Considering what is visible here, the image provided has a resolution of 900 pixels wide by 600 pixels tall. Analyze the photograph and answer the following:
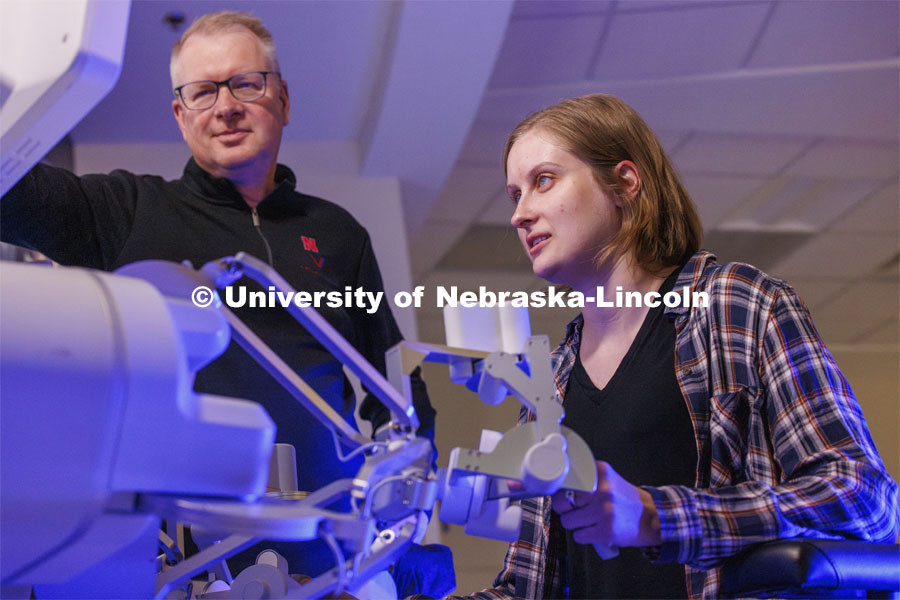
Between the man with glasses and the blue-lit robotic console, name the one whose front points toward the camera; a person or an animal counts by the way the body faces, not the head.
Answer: the man with glasses

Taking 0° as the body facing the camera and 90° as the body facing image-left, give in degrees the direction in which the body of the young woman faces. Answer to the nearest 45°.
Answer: approximately 45°

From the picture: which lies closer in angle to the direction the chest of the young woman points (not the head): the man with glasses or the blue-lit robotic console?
the blue-lit robotic console

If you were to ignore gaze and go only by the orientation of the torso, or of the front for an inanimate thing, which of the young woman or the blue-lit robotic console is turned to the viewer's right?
the blue-lit robotic console

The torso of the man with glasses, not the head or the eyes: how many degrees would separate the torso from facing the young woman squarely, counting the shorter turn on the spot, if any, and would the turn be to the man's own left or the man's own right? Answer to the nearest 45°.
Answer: approximately 45° to the man's own left

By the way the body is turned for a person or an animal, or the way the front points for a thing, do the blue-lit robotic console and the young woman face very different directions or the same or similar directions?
very different directions

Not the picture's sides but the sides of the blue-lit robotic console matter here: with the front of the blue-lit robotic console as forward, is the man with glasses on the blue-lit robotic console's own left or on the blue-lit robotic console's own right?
on the blue-lit robotic console's own left

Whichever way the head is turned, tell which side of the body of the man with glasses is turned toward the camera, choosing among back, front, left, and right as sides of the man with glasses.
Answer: front

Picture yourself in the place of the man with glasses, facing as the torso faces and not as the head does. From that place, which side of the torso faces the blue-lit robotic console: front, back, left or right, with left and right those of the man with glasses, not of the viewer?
front

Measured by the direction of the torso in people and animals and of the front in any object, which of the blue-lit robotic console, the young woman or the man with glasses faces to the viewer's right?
the blue-lit robotic console

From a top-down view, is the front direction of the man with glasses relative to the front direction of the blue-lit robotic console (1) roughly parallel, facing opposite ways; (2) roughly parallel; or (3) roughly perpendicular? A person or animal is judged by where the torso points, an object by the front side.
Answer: roughly perpendicular

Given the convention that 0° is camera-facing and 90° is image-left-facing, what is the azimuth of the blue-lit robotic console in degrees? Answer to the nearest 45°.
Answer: approximately 270°

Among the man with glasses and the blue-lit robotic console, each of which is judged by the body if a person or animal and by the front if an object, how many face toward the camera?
1
